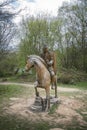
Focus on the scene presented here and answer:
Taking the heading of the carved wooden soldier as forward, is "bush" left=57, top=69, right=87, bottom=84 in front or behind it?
behind
